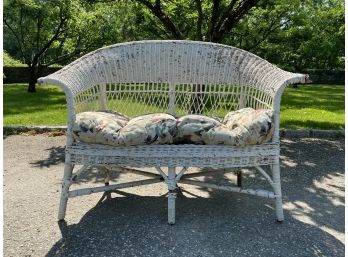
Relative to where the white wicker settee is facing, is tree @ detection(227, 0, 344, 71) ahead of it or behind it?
behind

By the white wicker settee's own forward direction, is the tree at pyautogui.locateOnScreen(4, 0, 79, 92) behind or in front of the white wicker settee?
behind

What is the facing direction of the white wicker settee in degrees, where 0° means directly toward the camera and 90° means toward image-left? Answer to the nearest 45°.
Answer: approximately 0°
